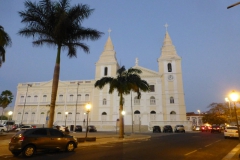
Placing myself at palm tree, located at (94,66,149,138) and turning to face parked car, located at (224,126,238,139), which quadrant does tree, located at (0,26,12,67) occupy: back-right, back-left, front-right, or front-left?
back-right

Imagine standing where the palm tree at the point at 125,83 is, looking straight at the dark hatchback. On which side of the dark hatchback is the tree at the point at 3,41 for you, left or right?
right

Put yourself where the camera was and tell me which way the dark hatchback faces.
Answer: facing away from the viewer and to the right of the viewer

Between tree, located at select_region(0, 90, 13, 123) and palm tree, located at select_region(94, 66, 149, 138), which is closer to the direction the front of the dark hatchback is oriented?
the palm tree
